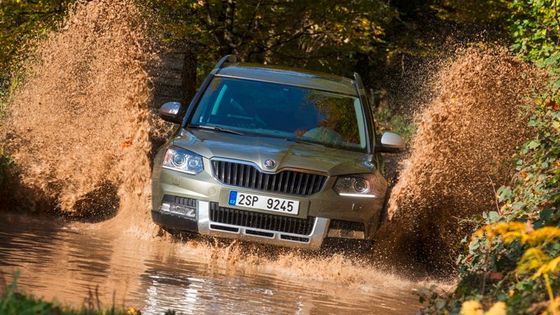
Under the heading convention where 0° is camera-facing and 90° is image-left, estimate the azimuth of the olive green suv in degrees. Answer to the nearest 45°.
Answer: approximately 0°
